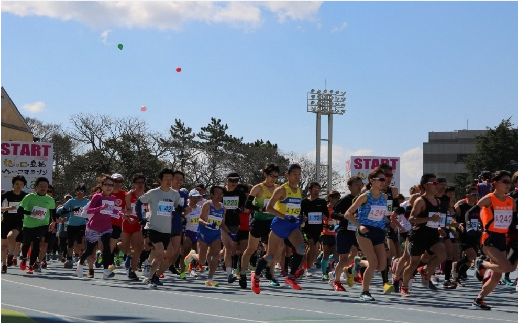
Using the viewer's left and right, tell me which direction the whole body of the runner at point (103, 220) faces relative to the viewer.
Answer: facing the viewer and to the right of the viewer

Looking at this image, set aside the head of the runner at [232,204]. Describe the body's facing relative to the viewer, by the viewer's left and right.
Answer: facing the viewer

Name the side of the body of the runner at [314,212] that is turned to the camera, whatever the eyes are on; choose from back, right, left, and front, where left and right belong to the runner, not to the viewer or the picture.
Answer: front

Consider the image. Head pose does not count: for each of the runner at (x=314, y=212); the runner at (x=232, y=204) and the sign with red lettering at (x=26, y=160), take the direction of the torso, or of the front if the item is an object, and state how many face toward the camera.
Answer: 3

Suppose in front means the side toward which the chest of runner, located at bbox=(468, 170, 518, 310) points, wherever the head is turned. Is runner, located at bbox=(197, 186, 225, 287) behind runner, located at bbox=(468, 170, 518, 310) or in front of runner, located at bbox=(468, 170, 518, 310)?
behind

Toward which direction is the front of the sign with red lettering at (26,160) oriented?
toward the camera

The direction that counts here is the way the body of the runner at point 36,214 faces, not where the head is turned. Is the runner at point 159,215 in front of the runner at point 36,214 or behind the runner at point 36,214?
in front

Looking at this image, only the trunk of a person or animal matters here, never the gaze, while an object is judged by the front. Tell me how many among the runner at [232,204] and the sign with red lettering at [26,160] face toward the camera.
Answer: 2

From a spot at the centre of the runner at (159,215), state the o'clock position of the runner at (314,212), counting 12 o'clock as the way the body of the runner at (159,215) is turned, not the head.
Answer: the runner at (314,212) is roughly at 9 o'clock from the runner at (159,215).

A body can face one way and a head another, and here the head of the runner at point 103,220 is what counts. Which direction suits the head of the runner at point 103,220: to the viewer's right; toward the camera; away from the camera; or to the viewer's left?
toward the camera

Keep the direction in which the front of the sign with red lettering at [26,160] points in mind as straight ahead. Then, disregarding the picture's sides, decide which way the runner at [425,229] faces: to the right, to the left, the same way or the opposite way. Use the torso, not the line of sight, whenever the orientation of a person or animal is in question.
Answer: the same way

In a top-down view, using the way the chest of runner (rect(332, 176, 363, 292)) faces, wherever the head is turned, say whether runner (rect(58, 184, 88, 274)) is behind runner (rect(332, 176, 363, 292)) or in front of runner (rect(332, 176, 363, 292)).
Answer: behind

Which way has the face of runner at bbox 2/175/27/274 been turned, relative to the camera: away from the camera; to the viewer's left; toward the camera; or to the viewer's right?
toward the camera
